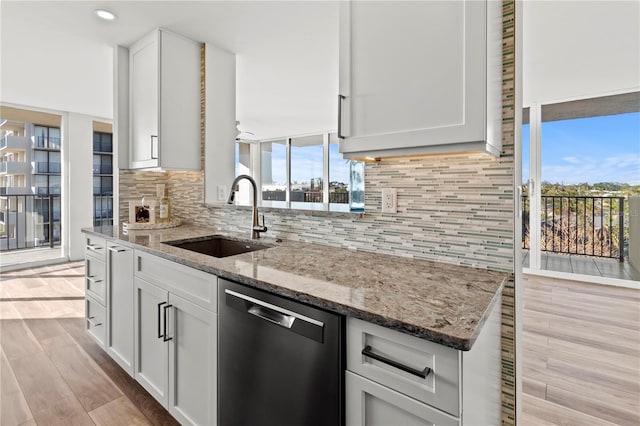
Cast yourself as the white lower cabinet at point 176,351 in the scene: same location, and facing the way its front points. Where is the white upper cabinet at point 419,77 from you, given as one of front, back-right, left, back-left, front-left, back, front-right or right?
left

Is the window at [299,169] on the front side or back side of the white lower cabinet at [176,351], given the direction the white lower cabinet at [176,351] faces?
on the back side

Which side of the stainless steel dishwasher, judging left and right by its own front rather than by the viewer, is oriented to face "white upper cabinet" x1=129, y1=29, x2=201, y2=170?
right

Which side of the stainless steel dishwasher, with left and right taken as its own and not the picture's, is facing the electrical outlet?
back

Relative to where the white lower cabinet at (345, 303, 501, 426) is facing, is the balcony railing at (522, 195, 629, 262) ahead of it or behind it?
behind

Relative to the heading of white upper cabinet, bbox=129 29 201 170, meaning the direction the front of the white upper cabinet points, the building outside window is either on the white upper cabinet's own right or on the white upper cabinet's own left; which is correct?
on the white upper cabinet's own right

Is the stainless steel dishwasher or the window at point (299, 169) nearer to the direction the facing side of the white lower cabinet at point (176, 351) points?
the stainless steel dishwasher

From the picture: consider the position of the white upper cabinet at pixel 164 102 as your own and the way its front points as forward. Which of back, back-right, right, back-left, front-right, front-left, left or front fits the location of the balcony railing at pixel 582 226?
back-left

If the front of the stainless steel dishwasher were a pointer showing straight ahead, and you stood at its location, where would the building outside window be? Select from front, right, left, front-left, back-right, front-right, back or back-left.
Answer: right
